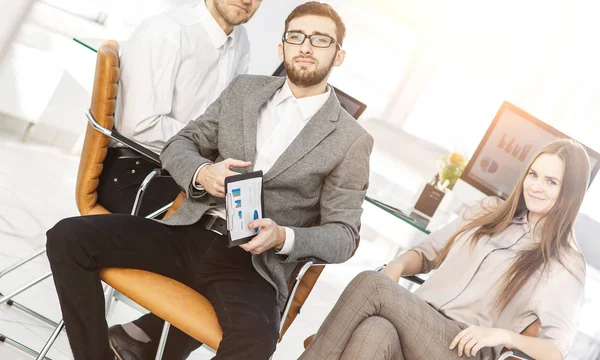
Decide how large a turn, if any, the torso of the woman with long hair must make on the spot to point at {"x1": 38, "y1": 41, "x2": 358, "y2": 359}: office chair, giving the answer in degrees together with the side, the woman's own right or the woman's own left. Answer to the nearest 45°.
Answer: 0° — they already face it

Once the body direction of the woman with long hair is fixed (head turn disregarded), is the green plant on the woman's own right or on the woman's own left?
on the woman's own right

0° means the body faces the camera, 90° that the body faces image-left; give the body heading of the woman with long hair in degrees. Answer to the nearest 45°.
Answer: approximately 45°

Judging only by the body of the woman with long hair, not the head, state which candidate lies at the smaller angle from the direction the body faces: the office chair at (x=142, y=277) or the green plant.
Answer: the office chair

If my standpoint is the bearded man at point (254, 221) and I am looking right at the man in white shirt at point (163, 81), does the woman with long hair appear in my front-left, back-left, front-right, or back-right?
back-right

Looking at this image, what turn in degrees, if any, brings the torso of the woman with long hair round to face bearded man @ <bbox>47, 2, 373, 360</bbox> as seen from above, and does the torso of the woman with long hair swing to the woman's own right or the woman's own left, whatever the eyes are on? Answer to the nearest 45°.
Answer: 0° — they already face them
